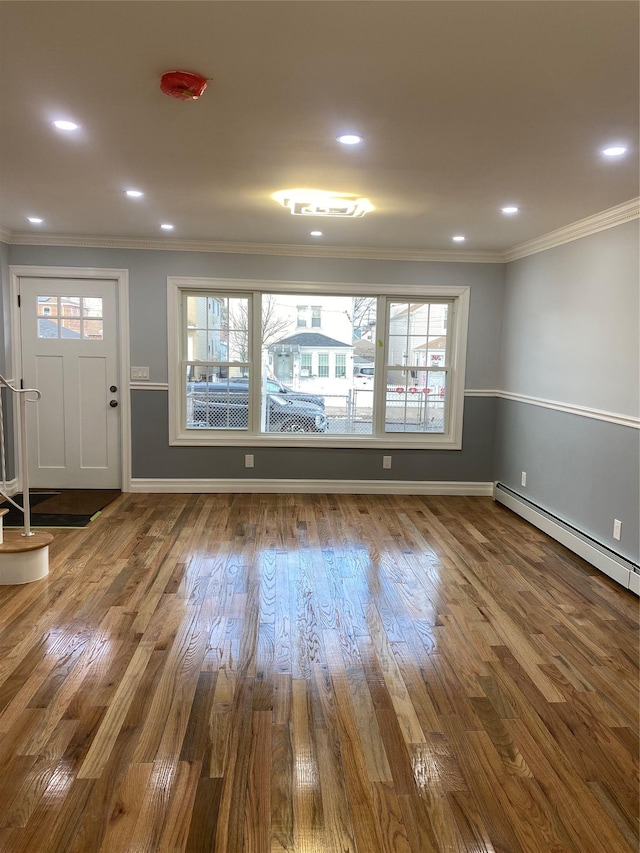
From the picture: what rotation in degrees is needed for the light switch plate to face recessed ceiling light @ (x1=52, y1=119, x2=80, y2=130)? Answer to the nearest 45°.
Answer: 0° — it already faces it

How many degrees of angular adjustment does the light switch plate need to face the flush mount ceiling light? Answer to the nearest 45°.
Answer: approximately 45° to its left

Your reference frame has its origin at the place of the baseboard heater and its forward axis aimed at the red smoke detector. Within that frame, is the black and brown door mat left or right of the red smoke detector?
right

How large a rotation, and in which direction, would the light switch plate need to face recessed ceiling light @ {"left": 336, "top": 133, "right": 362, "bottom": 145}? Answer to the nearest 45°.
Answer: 0° — it already faces it

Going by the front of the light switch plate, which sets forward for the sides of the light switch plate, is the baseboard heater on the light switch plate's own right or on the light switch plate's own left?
on the light switch plate's own left

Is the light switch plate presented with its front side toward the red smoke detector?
yes

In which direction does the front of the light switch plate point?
toward the camera

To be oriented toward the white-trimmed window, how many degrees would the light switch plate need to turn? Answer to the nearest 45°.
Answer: approximately 90° to its left
